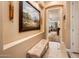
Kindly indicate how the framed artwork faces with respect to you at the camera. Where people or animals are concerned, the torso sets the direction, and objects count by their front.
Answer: facing the viewer and to the right of the viewer
